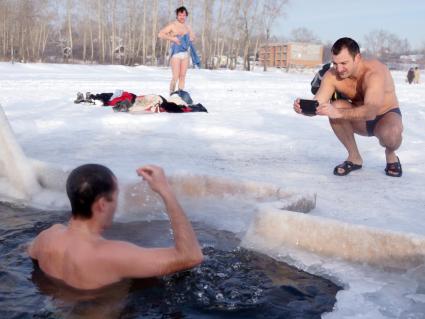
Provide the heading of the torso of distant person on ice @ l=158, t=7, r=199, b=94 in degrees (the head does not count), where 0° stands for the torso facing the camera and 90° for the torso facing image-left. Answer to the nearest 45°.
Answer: approximately 0°

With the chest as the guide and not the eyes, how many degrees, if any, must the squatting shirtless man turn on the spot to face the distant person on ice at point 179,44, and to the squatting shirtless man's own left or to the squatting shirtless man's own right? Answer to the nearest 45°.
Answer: approximately 90° to the squatting shirtless man's own right

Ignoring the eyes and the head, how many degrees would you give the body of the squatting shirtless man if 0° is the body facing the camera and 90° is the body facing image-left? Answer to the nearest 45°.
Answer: approximately 45°

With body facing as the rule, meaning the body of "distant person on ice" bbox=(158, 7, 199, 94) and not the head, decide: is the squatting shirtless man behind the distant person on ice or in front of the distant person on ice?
in front
